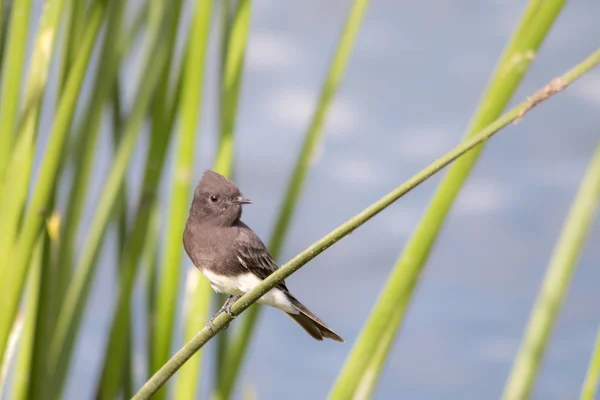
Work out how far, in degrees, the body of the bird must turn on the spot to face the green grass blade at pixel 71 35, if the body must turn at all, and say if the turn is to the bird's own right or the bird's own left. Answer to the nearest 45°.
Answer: approximately 90° to the bird's own right

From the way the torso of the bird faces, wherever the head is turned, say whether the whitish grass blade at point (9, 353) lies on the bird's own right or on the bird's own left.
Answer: on the bird's own right

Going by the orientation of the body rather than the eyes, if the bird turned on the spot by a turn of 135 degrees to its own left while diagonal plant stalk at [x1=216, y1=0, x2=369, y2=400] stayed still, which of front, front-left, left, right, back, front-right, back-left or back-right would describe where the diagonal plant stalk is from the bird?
left

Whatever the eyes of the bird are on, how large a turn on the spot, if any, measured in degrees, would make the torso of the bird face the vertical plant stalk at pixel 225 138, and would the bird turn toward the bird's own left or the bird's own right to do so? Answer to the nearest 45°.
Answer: approximately 135° to the bird's own right

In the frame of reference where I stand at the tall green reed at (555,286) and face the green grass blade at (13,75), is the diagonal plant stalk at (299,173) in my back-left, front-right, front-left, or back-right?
front-right

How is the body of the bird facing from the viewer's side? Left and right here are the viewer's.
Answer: facing the viewer and to the left of the viewer

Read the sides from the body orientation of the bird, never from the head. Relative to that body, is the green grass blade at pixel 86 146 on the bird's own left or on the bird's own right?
on the bird's own right
